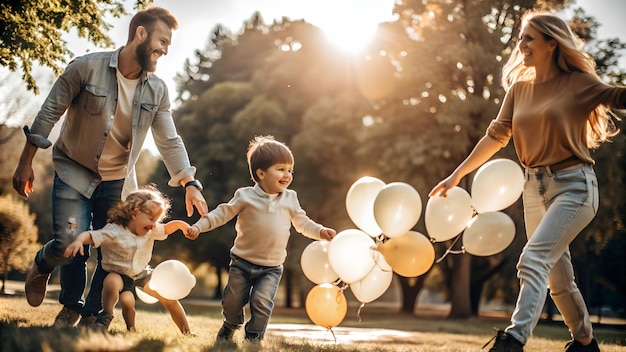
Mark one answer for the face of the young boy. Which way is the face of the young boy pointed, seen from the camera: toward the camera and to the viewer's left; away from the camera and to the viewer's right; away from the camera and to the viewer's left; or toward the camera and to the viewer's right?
toward the camera and to the viewer's right

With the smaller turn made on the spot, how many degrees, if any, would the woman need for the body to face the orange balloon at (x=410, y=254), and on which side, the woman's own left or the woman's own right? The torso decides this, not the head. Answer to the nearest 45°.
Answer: approximately 90° to the woman's own right

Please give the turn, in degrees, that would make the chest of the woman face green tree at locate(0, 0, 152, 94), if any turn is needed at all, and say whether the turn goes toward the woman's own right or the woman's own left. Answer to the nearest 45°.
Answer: approximately 45° to the woman's own right

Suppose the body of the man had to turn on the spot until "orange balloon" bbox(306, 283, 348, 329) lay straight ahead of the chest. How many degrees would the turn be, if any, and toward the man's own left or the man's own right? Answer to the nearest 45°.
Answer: approximately 45° to the man's own left

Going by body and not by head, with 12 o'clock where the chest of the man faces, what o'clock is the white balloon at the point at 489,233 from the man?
The white balloon is roughly at 11 o'clock from the man.

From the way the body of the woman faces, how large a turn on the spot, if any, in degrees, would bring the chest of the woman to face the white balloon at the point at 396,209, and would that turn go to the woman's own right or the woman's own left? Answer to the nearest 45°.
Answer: approximately 90° to the woman's own right

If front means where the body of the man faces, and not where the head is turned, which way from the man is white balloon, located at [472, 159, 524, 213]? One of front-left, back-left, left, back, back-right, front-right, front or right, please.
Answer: front-left

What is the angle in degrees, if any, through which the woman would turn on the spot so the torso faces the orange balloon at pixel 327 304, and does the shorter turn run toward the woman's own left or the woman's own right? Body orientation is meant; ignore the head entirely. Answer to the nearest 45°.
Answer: approximately 90° to the woman's own right

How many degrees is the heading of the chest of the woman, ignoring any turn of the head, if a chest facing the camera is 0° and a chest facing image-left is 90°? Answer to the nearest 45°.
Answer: approximately 45°

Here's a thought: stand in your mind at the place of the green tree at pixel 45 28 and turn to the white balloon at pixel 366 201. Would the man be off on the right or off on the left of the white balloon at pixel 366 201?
right

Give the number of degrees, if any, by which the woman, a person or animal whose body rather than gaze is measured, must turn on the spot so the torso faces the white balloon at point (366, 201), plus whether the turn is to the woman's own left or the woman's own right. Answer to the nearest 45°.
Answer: approximately 90° to the woman's own right

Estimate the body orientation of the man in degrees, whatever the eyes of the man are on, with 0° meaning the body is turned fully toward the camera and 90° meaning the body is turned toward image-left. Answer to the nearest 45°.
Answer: approximately 315°

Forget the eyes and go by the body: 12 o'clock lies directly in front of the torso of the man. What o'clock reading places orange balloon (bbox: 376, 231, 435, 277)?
The orange balloon is roughly at 11 o'clock from the man.

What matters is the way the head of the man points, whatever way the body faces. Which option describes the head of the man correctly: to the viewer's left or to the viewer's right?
to the viewer's right

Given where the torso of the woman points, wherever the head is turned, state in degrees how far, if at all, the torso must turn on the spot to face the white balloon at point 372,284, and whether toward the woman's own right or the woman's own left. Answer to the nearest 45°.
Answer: approximately 90° to the woman's own right
